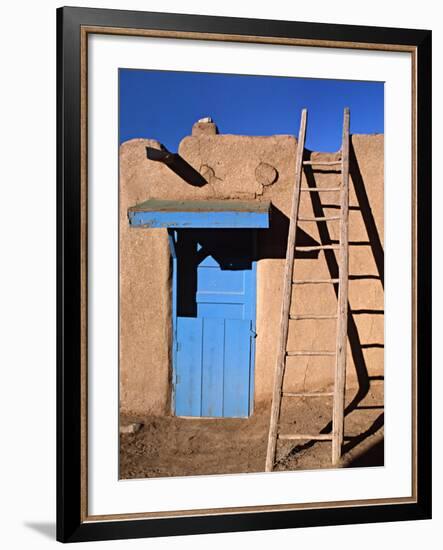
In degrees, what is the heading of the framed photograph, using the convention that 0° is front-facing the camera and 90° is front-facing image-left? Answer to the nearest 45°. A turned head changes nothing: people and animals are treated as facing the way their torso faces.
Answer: approximately 315°
